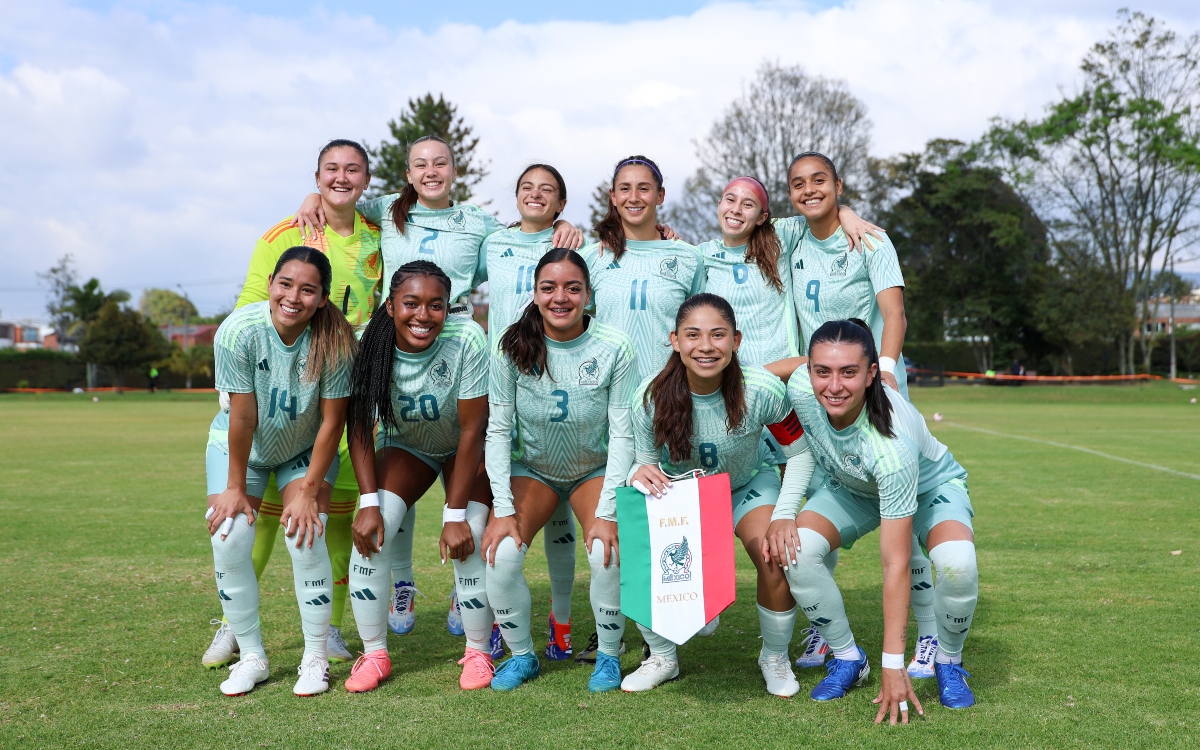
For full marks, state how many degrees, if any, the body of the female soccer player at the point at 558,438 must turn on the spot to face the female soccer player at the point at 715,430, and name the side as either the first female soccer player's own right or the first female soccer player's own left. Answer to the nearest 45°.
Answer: approximately 90° to the first female soccer player's own left

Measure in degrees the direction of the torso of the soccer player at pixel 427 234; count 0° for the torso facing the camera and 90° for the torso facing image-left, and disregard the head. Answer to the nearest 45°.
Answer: approximately 0°

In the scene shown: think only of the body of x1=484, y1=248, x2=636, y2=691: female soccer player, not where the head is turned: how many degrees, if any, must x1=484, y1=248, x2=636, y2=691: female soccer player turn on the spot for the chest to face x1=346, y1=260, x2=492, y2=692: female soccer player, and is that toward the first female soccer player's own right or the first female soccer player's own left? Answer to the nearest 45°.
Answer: approximately 90° to the first female soccer player's own right
